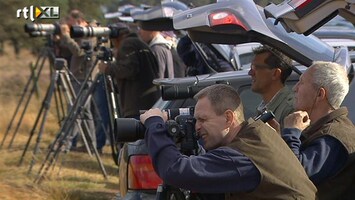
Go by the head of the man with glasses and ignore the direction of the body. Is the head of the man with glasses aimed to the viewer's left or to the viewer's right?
to the viewer's left

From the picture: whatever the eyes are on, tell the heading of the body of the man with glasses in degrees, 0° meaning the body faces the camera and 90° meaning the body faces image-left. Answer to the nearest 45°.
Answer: approximately 90°

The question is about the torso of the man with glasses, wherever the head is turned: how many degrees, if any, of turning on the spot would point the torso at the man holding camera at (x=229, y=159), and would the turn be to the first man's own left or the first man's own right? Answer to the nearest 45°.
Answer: approximately 90° to the first man's own left

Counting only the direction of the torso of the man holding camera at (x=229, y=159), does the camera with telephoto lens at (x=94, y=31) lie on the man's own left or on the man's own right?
on the man's own right

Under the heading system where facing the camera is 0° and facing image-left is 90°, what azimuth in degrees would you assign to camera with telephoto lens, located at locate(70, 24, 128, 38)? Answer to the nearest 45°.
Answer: approximately 90°

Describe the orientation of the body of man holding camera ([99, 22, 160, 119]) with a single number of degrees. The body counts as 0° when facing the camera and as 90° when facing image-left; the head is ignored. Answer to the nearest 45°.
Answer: approximately 90°

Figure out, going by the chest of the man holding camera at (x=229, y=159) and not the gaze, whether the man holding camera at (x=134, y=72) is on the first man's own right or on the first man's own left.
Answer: on the first man's own right

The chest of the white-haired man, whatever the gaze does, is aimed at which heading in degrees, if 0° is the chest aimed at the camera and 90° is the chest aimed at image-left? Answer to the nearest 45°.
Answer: approximately 90°

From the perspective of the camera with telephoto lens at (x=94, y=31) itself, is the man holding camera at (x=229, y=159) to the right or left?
on its left

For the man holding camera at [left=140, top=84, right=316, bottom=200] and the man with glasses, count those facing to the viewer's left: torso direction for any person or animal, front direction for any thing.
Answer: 2
